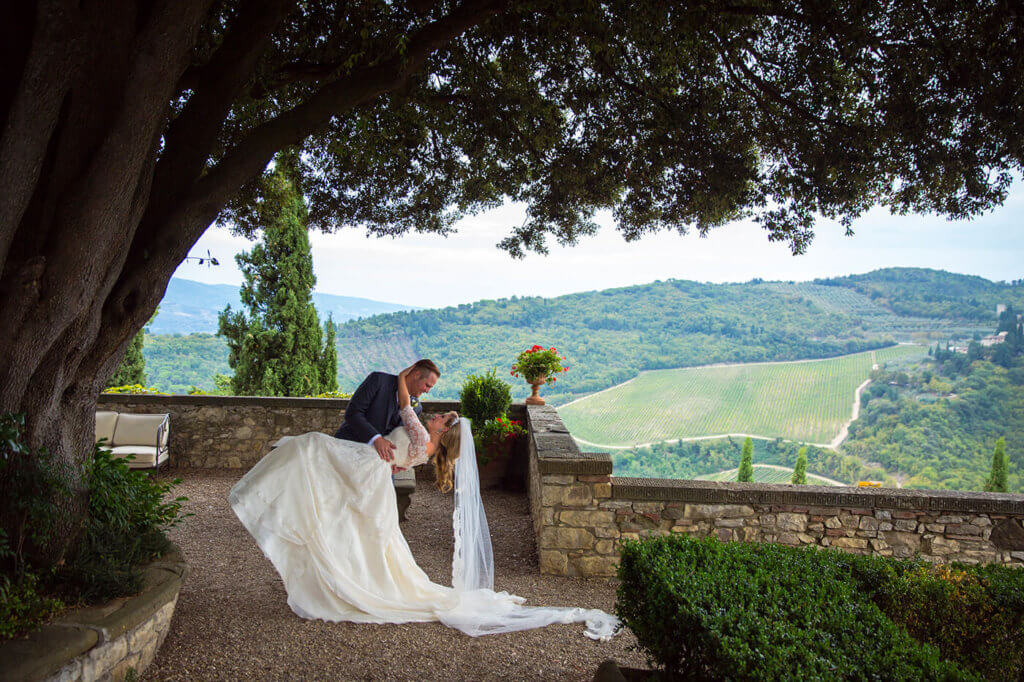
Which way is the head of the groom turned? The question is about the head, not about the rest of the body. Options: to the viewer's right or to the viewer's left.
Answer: to the viewer's right

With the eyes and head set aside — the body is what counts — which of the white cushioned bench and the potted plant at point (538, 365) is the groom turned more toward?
the potted plant

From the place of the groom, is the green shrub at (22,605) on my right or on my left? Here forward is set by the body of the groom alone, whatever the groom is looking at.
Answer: on my right

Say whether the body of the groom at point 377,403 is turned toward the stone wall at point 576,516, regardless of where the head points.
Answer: yes

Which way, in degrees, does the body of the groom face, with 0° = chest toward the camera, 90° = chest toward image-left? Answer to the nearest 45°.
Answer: approximately 270°

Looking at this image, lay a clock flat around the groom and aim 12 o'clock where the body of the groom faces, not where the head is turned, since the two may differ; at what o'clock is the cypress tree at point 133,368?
The cypress tree is roughly at 8 o'clock from the groom.

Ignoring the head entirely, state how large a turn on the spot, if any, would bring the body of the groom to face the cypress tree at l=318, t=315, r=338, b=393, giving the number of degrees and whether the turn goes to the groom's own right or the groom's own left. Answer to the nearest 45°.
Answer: approximately 90° to the groom's own left

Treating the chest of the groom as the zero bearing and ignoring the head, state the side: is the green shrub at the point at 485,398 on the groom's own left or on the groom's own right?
on the groom's own left
